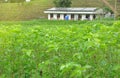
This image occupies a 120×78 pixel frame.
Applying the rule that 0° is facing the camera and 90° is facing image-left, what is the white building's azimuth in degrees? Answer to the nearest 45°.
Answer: approximately 0°
